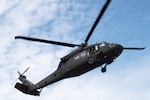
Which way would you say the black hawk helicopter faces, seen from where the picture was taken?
facing the viewer and to the right of the viewer
